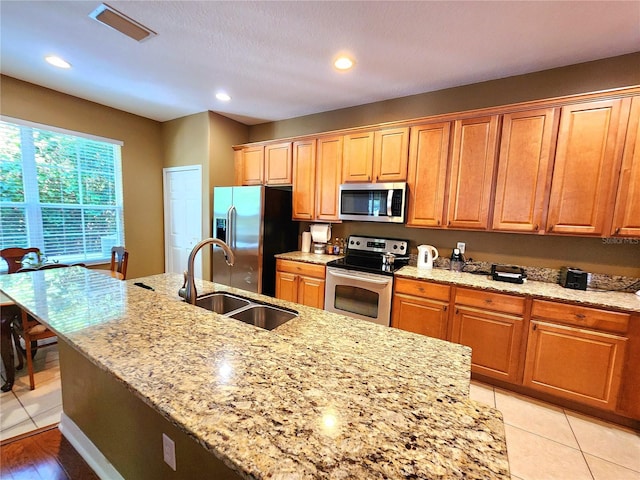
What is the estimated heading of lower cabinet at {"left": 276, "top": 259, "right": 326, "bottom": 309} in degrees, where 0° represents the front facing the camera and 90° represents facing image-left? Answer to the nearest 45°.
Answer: approximately 45°

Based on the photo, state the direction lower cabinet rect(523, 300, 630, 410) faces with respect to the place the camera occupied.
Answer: facing the viewer

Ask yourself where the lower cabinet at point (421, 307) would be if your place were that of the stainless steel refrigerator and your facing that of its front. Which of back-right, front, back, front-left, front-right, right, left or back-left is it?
left

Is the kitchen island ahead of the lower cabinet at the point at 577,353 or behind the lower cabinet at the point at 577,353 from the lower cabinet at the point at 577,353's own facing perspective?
ahead

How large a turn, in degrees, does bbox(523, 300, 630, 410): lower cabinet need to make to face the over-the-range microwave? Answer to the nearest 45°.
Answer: approximately 90° to its right

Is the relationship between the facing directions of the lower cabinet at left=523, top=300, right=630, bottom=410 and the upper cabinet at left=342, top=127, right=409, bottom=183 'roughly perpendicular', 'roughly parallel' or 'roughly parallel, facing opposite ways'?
roughly parallel

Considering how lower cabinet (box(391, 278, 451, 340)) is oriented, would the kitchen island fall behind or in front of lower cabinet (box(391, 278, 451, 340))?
in front

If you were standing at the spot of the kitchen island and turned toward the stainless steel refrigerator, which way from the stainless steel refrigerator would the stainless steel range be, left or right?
right

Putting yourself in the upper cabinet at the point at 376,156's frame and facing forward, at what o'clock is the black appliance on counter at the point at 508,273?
The black appliance on counter is roughly at 8 o'clock from the upper cabinet.

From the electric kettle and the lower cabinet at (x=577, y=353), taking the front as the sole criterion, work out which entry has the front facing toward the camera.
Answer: the lower cabinet

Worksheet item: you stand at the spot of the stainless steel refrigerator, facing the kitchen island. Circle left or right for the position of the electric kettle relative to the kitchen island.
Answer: left

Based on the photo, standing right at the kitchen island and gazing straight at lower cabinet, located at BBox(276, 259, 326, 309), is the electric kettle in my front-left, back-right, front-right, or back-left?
front-right

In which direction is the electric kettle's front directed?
to the viewer's left

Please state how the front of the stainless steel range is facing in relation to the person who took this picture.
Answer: facing the viewer and to the left of the viewer

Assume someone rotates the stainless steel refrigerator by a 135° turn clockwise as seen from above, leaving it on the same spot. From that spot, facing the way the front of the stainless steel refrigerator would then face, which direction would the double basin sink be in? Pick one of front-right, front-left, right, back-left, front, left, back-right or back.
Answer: back
